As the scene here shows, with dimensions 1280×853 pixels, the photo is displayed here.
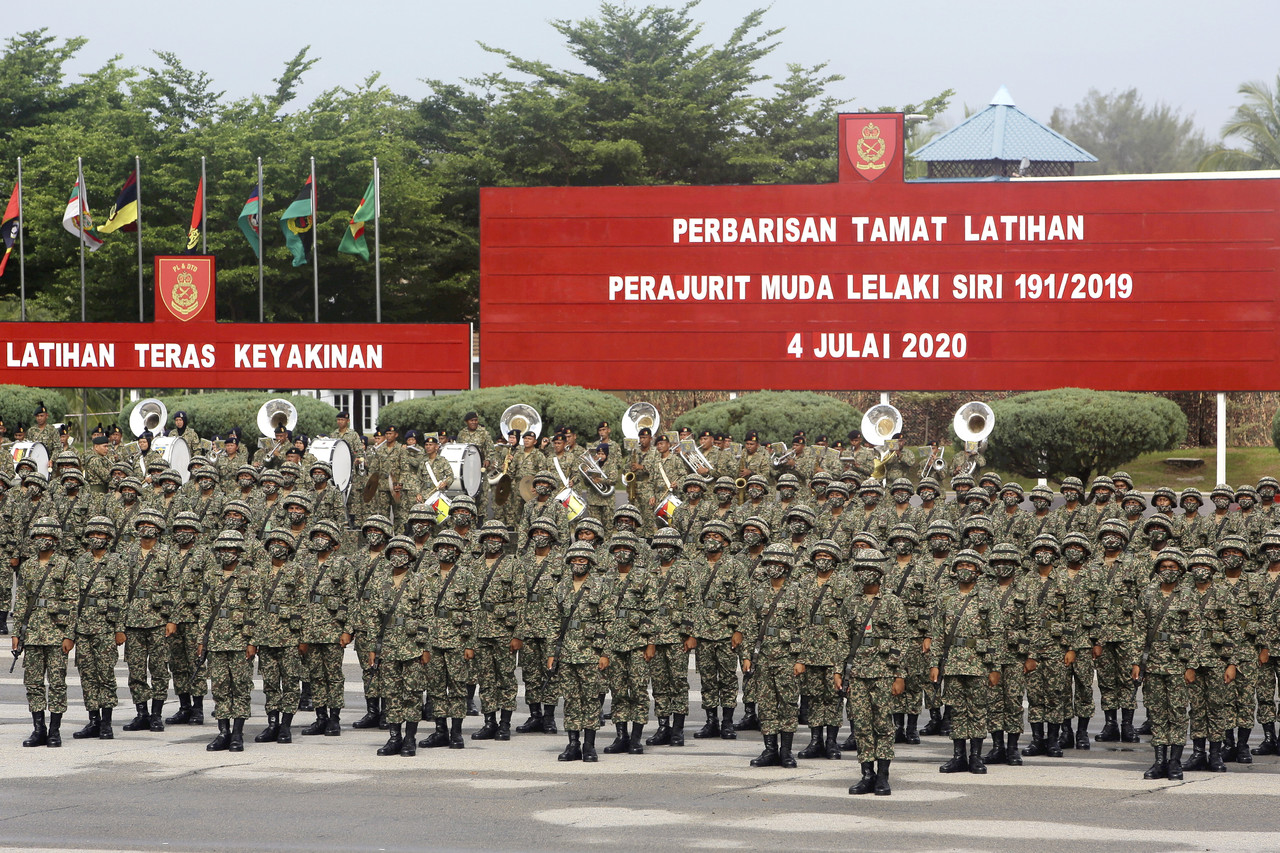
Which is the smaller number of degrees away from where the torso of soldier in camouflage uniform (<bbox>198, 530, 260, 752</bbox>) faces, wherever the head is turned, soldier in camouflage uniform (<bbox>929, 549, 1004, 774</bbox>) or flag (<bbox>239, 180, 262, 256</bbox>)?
the soldier in camouflage uniform

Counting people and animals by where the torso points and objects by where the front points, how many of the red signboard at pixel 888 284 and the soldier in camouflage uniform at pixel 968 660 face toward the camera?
2

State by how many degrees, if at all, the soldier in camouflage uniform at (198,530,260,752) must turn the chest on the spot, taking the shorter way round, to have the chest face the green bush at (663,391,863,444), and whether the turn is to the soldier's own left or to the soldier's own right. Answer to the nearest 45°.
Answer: approximately 135° to the soldier's own left

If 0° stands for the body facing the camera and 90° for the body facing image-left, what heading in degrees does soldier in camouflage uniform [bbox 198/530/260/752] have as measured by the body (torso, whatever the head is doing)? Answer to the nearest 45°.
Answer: approximately 0°

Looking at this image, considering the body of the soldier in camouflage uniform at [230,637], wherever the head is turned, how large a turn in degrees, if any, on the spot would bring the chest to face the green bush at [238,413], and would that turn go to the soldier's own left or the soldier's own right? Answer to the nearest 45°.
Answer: approximately 180°

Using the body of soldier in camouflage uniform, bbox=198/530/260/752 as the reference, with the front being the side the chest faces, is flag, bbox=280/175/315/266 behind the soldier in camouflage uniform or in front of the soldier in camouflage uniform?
behind

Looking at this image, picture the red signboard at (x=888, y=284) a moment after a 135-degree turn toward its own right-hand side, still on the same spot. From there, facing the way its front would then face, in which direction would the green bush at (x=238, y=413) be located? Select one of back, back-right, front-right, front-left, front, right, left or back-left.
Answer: front-left

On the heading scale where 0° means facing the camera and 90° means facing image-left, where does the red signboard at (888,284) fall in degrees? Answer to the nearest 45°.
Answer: approximately 0°

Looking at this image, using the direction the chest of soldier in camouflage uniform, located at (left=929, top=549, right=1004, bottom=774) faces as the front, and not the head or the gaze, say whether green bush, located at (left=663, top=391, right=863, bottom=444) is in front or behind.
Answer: behind
